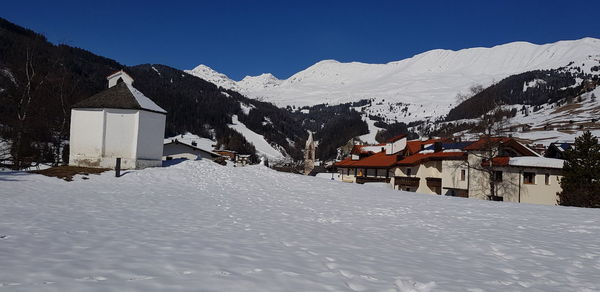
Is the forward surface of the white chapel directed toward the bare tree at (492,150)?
no

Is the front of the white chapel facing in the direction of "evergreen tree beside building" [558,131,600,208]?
no
